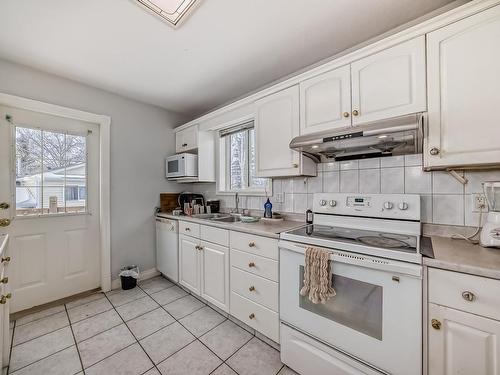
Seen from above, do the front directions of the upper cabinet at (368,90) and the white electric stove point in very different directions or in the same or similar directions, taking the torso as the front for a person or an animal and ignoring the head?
same or similar directions

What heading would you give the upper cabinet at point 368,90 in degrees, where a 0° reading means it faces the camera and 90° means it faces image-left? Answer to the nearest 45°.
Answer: approximately 45°

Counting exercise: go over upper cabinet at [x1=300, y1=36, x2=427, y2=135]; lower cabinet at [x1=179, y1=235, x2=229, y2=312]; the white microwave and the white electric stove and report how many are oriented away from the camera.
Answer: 0

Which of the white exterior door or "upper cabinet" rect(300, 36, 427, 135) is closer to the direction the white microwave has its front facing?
the white exterior door

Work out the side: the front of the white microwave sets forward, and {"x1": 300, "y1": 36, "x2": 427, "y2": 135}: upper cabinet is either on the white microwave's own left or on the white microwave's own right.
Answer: on the white microwave's own left

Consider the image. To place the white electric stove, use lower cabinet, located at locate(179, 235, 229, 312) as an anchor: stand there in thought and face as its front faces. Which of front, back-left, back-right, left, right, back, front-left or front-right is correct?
left

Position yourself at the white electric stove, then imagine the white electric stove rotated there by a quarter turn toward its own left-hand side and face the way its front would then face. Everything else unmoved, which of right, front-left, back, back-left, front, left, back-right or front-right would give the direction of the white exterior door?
back-right

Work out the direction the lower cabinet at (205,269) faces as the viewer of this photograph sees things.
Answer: facing the viewer and to the left of the viewer

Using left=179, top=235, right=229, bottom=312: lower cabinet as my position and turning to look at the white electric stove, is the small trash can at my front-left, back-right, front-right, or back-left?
back-right

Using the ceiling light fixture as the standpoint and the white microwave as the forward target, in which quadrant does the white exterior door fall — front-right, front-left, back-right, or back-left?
front-left

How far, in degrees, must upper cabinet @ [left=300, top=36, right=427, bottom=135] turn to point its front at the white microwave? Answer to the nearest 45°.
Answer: approximately 45° to its right
